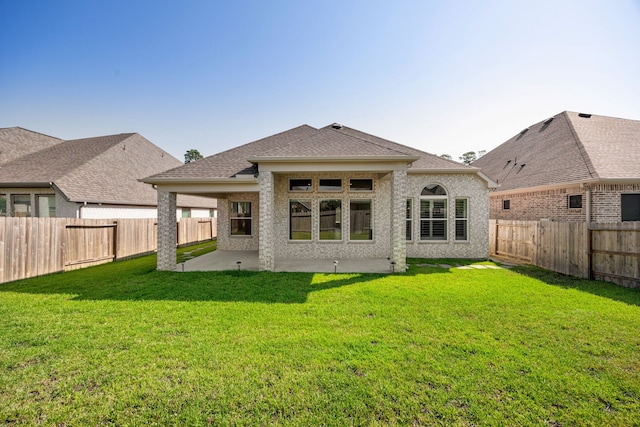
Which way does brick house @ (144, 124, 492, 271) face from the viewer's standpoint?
away from the camera

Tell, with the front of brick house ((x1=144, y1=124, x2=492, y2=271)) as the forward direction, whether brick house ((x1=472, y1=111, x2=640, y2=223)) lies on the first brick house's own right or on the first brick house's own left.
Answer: on the first brick house's own right

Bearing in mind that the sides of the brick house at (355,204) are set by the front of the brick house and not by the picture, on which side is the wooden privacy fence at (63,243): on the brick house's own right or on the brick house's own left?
on the brick house's own left

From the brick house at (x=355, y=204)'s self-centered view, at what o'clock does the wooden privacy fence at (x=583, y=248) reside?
The wooden privacy fence is roughly at 4 o'clock from the brick house.
